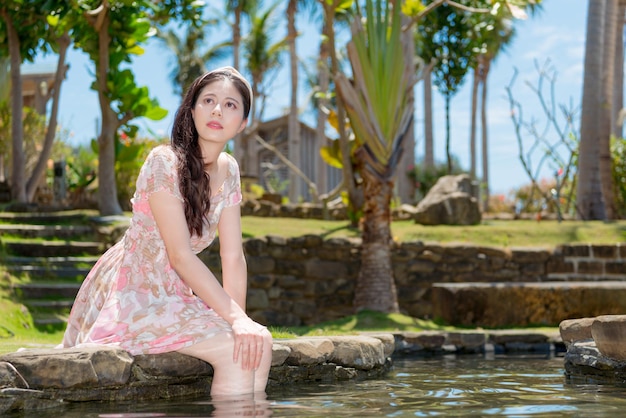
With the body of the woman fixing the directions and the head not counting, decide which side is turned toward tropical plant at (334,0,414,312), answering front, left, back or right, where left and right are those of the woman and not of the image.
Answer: left

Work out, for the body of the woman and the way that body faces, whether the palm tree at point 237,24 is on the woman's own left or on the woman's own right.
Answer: on the woman's own left

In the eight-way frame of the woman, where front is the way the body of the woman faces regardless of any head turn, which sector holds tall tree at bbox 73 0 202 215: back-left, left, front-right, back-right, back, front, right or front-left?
back-left

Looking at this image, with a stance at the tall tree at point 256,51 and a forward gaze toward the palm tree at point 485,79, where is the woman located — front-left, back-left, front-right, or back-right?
back-right

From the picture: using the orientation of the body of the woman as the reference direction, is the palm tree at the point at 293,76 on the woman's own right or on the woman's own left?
on the woman's own left

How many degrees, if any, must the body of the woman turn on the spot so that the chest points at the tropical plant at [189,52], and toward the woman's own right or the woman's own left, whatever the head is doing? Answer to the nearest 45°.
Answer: approximately 135° to the woman's own left

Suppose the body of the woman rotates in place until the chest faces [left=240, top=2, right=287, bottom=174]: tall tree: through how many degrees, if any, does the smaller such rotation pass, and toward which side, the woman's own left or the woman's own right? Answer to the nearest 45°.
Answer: approximately 135° to the woman's own left

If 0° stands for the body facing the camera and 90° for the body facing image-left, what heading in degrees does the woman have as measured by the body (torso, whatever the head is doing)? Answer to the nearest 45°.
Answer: approximately 315°

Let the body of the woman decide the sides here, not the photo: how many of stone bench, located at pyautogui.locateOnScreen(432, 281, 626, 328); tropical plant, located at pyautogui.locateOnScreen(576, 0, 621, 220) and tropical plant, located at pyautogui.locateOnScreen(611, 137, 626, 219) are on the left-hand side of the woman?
3
